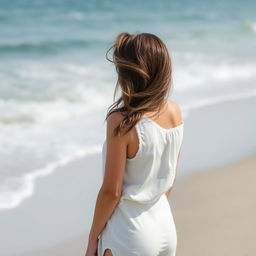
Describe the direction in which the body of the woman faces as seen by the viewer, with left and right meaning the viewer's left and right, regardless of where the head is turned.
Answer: facing away from the viewer and to the left of the viewer
